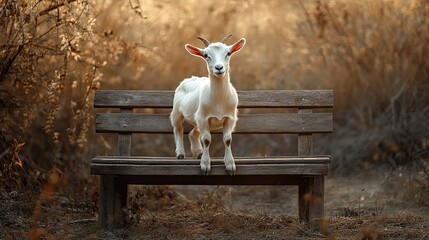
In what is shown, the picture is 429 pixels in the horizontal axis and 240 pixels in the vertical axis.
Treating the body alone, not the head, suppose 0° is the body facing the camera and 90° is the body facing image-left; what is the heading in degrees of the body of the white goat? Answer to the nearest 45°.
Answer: approximately 315°

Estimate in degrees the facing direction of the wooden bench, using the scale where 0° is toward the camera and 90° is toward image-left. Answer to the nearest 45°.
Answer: approximately 0°
